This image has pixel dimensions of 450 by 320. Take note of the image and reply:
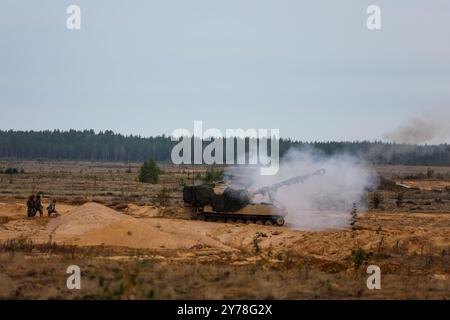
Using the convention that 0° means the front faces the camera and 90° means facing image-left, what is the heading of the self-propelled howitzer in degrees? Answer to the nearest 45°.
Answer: approximately 270°

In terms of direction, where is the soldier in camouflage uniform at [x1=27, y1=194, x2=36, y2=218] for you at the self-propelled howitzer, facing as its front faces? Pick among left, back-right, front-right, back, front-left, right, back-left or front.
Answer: back

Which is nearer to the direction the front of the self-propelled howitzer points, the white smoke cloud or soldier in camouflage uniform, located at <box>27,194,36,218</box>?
the white smoke cloud

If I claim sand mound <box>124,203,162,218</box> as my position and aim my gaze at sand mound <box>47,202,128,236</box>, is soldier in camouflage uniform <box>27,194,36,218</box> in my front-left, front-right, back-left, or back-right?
front-right

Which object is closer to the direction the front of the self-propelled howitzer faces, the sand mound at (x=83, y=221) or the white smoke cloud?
the white smoke cloud

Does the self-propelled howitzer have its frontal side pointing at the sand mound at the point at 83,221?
no

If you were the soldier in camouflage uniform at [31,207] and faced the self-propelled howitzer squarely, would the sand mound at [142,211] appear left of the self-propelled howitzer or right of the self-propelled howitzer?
left

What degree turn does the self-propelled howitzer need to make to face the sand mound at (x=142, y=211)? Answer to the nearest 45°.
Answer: approximately 135° to its left

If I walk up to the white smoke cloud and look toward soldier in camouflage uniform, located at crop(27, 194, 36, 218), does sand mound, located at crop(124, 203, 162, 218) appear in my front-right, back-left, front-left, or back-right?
front-right

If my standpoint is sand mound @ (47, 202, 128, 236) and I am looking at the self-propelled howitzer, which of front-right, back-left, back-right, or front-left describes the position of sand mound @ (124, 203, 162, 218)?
front-left

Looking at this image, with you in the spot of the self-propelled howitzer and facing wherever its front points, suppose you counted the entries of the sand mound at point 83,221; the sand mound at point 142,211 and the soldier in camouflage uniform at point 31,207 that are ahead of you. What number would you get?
0
